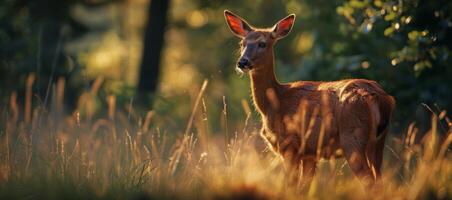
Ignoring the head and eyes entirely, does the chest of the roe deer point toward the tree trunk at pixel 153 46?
no

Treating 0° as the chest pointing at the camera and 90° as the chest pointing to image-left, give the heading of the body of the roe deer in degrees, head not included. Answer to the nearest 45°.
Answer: approximately 90°
